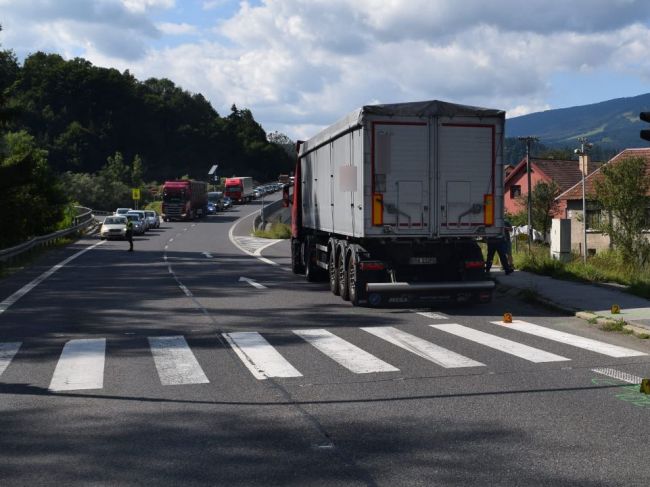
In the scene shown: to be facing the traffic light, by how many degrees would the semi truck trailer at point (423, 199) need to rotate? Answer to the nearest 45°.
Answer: approximately 135° to its right

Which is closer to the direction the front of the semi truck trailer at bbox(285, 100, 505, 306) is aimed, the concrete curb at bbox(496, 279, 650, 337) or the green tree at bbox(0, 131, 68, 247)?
the green tree

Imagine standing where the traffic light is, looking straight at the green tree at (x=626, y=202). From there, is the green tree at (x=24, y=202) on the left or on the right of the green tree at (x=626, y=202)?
left

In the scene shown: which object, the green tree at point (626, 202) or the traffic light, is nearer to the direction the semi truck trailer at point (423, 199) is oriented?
the green tree

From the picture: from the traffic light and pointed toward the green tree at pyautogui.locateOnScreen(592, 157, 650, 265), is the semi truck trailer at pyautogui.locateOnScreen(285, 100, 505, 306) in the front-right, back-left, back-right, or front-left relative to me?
front-left

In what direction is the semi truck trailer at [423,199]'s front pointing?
away from the camera

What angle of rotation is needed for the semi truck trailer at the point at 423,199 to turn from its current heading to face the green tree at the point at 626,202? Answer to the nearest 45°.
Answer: approximately 45° to its right

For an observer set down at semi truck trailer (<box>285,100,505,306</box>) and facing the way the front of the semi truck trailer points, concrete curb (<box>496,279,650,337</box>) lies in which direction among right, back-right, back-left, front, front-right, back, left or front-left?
right

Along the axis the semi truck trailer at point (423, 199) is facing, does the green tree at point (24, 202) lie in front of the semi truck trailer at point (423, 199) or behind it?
in front

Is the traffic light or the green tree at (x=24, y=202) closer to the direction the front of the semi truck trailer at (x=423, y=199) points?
the green tree

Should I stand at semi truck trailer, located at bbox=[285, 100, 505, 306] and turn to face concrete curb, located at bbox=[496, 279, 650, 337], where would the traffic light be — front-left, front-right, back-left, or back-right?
front-right
